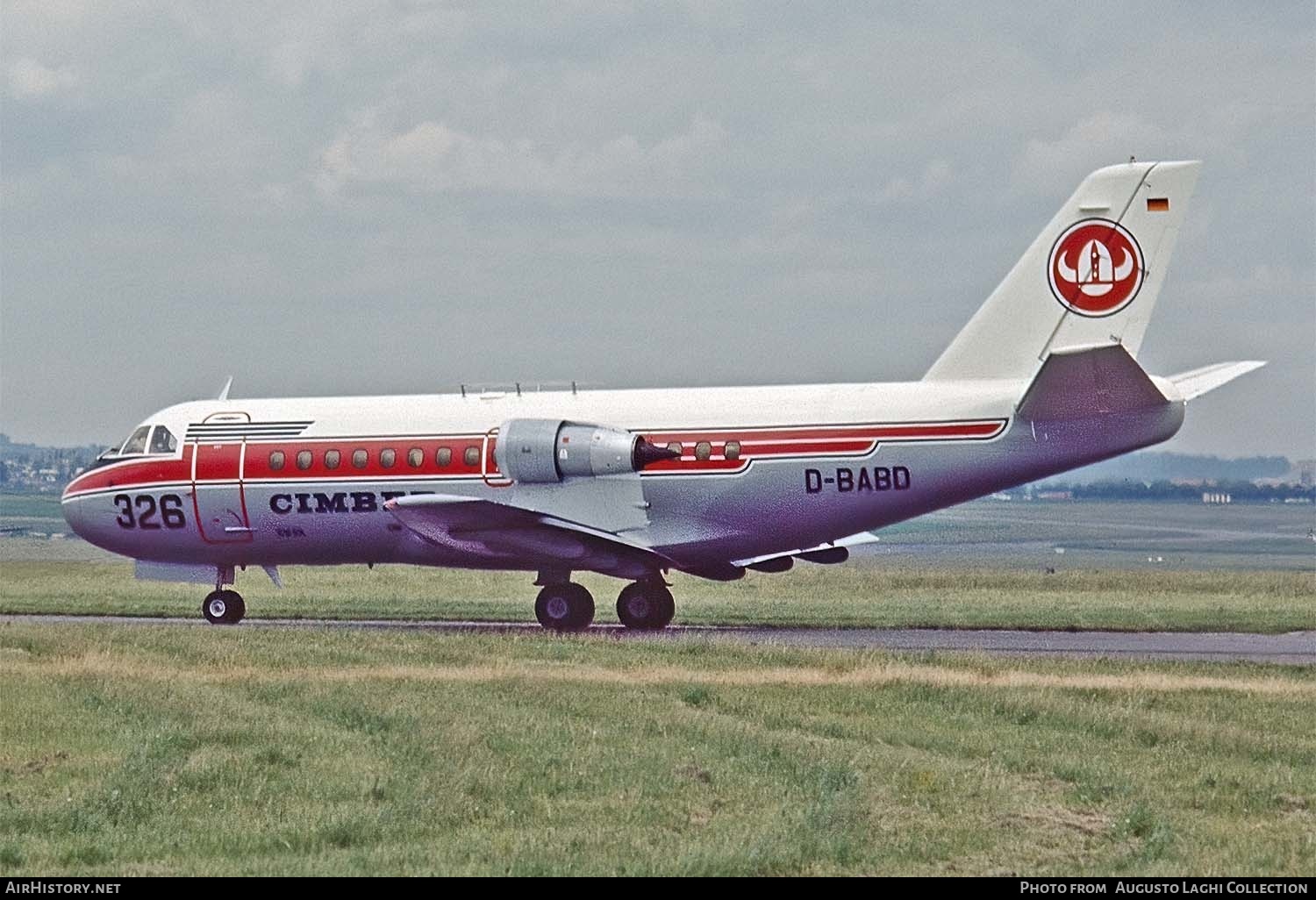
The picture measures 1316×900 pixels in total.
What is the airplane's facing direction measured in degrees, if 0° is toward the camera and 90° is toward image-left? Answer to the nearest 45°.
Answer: approximately 90°
